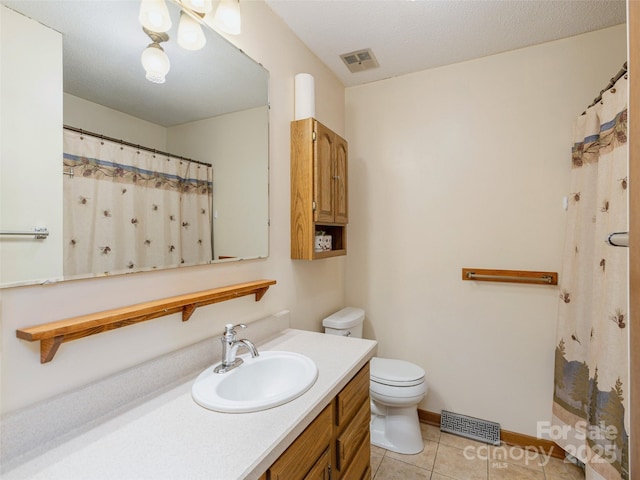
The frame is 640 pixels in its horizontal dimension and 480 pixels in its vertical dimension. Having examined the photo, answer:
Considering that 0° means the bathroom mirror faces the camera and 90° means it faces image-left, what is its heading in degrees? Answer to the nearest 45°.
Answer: approximately 315°

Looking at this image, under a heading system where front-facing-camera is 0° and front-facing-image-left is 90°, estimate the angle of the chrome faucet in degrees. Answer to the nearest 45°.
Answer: approximately 315°

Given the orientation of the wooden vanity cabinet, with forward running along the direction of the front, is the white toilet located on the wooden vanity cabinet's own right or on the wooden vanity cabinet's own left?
on the wooden vanity cabinet's own left

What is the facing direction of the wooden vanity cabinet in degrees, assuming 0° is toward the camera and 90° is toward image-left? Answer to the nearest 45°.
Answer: approximately 315°
